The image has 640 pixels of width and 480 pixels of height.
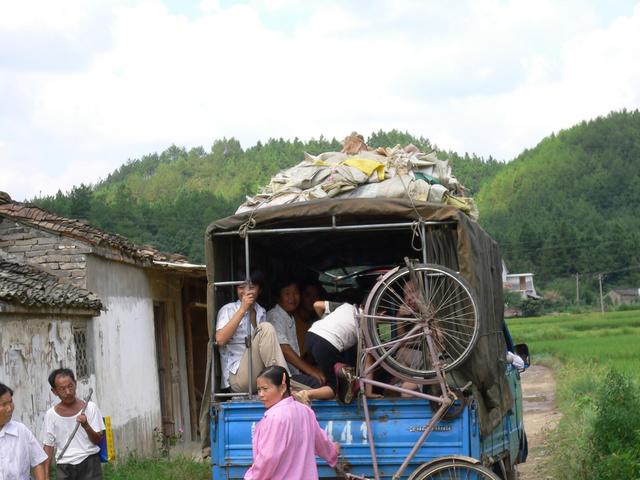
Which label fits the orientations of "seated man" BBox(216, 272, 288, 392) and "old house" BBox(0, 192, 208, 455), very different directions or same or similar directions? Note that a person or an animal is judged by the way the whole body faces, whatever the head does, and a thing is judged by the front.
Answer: same or similar directions

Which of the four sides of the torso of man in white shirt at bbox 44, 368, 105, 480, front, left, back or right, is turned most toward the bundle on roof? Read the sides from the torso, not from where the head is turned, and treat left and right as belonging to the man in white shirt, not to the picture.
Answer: left

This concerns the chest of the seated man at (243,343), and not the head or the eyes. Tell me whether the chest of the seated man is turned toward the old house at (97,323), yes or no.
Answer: no

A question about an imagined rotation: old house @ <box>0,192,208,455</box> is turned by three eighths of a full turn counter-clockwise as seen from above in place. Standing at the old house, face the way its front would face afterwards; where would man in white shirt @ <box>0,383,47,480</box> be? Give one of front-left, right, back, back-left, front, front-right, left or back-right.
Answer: back

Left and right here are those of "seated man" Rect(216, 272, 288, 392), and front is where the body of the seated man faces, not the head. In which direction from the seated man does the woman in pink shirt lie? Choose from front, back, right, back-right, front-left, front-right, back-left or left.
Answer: front-right

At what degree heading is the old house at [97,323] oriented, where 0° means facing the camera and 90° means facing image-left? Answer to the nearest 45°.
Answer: approximately 315°

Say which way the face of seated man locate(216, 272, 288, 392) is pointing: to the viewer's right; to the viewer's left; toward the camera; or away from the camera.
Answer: toward the camera

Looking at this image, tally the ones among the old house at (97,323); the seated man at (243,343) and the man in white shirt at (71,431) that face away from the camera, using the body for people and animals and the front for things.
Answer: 0

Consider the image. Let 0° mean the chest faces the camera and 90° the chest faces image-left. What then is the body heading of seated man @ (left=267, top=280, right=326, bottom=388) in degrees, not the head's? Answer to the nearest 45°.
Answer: approximately 315°

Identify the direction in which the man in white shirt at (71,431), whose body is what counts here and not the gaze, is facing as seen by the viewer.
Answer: toward the camera

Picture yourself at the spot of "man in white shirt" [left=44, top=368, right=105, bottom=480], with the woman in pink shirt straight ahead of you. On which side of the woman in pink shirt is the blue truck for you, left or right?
left

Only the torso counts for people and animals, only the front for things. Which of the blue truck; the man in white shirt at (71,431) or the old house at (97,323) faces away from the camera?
the blue truck

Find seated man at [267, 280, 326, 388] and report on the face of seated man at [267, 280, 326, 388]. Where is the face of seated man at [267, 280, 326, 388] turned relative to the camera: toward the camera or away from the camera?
toward the camera

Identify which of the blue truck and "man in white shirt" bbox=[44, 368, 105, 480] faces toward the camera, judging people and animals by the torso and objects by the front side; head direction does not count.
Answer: the man in white shirt

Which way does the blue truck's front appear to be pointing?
away from the camera

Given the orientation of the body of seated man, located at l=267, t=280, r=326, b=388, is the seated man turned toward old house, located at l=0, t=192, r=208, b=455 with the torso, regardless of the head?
no

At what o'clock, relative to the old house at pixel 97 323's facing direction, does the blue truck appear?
The blue truck is roughly at 1 o'clock from the old house.

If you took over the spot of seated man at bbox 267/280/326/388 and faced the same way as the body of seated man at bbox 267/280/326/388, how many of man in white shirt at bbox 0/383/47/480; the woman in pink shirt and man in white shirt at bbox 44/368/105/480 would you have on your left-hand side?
0

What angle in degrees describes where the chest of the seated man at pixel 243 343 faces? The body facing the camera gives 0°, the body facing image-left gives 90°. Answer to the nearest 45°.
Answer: approximately 315°
